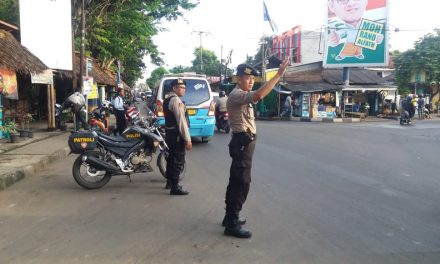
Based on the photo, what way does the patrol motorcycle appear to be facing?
to the viewer's right

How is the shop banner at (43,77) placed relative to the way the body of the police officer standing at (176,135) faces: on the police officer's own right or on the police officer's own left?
on the police officer's own left

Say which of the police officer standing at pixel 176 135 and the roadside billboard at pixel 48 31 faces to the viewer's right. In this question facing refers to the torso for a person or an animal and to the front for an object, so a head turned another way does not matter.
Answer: the police officer standing

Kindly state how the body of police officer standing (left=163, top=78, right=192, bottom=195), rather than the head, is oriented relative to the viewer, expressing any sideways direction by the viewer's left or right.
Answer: facing to the right of the viewer

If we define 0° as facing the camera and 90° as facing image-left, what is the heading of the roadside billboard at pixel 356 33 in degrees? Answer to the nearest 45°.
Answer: approximately 0°
